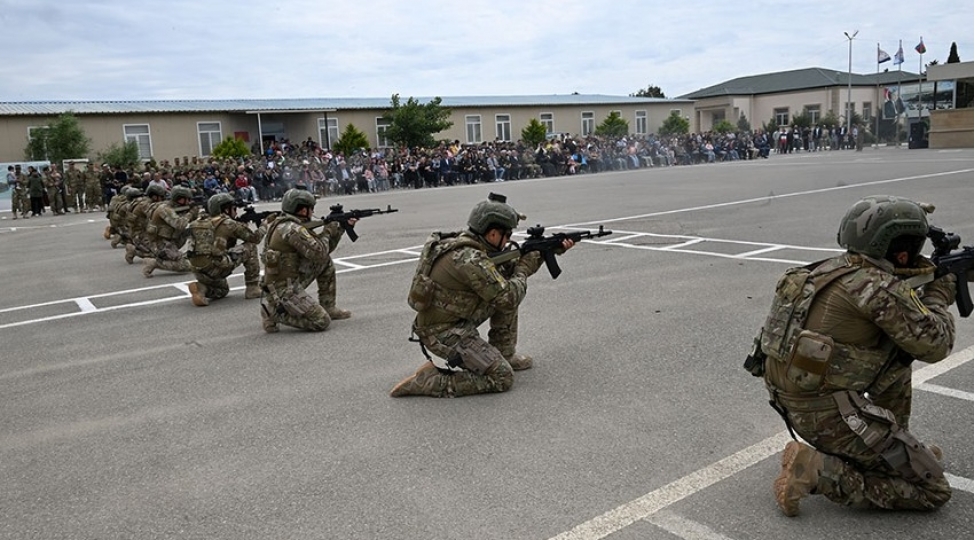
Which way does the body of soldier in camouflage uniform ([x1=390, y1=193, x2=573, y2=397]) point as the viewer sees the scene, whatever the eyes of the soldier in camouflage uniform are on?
to the viewer's right

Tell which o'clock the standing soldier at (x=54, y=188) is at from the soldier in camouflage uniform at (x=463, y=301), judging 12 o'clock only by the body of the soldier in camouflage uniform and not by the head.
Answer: The standing soldier is roughly at 8 o'clock from the soldier in camouflage uniform.

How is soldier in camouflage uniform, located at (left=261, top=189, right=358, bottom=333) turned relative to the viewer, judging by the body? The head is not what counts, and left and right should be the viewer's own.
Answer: facing to the right of the viewer

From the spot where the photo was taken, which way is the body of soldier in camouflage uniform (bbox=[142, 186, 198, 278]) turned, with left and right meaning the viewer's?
facing to the right of the viewer

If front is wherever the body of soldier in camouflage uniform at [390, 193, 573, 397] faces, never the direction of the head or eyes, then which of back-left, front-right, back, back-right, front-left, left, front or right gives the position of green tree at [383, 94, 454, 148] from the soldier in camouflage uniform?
left

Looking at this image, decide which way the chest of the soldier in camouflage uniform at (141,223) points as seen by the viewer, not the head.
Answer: to the viewer's right

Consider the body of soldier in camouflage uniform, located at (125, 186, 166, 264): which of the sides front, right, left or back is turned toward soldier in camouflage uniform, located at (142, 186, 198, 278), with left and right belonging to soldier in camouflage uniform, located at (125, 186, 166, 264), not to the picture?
right

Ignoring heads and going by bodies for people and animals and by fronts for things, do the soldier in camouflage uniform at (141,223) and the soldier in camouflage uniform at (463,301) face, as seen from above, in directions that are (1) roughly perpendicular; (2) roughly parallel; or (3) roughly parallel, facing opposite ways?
roughly parallel

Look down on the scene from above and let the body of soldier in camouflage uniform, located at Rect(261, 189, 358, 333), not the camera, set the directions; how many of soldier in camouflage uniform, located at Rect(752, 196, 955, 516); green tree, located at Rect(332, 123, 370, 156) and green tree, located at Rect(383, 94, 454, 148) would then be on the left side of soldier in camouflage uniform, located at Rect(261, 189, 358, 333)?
2

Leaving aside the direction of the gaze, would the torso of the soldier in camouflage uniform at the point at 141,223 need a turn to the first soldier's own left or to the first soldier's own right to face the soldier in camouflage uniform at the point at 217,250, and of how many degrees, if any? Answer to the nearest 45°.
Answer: approximately 90° to the first soldier's own right

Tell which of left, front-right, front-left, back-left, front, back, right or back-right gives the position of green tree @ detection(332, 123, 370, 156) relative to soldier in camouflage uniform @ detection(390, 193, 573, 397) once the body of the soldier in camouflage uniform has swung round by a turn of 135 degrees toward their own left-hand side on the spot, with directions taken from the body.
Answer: front-right

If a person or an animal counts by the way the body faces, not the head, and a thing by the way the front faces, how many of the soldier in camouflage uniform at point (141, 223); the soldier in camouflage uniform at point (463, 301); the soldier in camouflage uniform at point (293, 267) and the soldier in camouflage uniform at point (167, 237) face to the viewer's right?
4

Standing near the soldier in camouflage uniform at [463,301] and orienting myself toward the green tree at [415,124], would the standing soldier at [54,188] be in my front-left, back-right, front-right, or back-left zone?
front-left

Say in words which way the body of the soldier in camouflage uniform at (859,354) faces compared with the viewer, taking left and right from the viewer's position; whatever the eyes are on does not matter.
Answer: facing away from the viewer and to the right of the viewer
